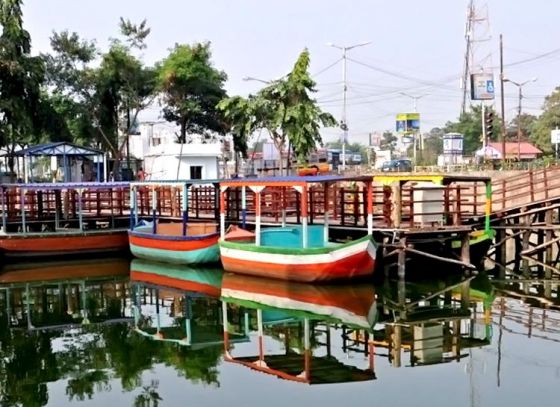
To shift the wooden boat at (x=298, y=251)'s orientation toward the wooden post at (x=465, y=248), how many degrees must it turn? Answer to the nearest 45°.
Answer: approximately 45° to its left

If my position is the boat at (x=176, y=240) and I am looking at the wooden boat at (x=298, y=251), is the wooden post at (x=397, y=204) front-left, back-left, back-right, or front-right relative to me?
front-left

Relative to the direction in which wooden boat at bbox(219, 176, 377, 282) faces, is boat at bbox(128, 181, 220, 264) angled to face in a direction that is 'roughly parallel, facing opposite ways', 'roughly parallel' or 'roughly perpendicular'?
roughly parallel

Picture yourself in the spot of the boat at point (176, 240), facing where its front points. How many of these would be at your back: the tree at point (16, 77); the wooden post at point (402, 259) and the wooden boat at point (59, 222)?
2

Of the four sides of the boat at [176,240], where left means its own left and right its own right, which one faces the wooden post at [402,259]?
front

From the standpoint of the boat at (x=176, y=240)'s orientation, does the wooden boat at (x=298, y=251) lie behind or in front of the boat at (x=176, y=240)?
in front

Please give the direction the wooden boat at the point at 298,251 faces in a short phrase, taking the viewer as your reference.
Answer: facing the viewer and to the right of the viewer

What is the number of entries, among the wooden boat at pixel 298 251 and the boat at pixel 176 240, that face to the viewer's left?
0

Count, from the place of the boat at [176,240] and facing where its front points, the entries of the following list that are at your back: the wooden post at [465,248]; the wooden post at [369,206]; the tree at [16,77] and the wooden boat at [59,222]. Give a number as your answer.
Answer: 2

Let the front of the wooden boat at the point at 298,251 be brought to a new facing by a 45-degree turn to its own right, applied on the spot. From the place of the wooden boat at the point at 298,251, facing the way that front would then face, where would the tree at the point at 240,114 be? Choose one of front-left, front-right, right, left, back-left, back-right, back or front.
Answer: back

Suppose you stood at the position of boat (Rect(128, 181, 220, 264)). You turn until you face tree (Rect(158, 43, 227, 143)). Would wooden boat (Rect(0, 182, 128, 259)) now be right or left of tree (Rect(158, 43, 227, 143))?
left

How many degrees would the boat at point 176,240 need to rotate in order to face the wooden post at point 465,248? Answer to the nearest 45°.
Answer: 0° — it already faces it

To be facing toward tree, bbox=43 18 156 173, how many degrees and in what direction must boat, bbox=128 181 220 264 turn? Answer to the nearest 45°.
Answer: approximately 135° to its left

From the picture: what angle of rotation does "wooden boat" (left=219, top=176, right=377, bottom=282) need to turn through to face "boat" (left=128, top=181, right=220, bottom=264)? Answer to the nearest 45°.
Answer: approximately 180°

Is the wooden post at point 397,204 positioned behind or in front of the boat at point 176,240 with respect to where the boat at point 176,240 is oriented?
in front

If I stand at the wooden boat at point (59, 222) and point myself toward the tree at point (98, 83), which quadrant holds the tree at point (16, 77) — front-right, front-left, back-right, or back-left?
front-left
